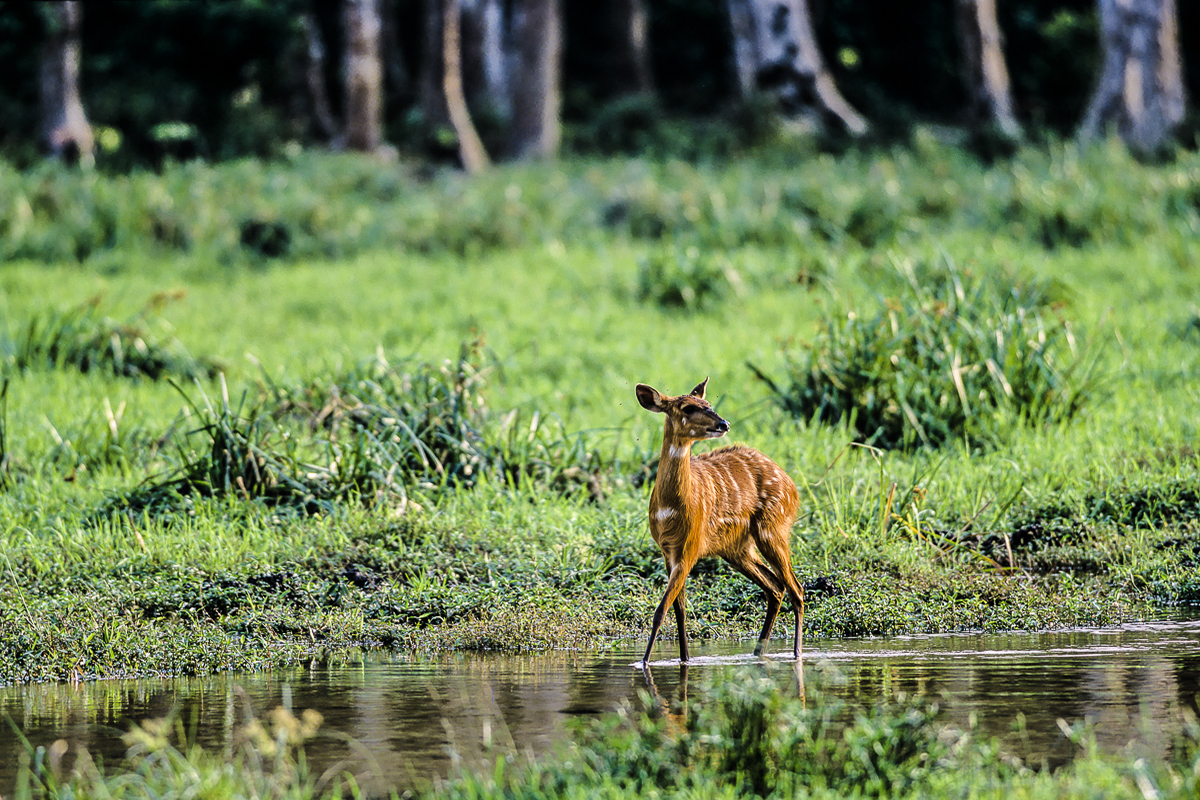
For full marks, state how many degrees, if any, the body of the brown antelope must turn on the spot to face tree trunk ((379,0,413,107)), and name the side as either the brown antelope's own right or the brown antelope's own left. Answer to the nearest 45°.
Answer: approximately 135° to the brown antelope's own right

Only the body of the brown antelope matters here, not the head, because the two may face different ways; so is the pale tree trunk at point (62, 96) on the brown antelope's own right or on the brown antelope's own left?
on the brown antelope's own right

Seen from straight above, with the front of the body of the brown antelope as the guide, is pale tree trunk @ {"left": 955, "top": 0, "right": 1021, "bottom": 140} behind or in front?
behind

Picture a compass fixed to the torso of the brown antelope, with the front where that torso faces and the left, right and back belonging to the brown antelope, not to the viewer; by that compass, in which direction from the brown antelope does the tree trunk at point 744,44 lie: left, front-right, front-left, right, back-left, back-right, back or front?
back-right

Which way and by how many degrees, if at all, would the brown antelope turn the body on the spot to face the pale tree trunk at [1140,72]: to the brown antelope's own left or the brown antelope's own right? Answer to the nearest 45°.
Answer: approximately 135° to the brown antelope's own right

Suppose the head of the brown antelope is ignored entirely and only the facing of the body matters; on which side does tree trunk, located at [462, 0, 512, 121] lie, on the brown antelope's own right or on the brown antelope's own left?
on the brown antelope's own right

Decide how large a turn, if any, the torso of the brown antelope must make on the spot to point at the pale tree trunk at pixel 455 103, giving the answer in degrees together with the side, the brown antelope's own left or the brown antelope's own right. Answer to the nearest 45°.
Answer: approximately 135° to the brown antelope's own right

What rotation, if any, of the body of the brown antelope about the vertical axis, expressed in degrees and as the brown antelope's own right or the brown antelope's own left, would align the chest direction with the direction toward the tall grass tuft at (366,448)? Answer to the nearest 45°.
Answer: approximately 90° to the brown antelope's own right

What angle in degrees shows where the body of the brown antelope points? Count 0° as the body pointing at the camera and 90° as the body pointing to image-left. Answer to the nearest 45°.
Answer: approximately 45°

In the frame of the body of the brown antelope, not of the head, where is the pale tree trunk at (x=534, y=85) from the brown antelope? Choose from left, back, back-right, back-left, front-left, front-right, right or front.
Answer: back-right

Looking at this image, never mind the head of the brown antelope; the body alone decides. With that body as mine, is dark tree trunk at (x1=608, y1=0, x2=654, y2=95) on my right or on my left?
on my right
